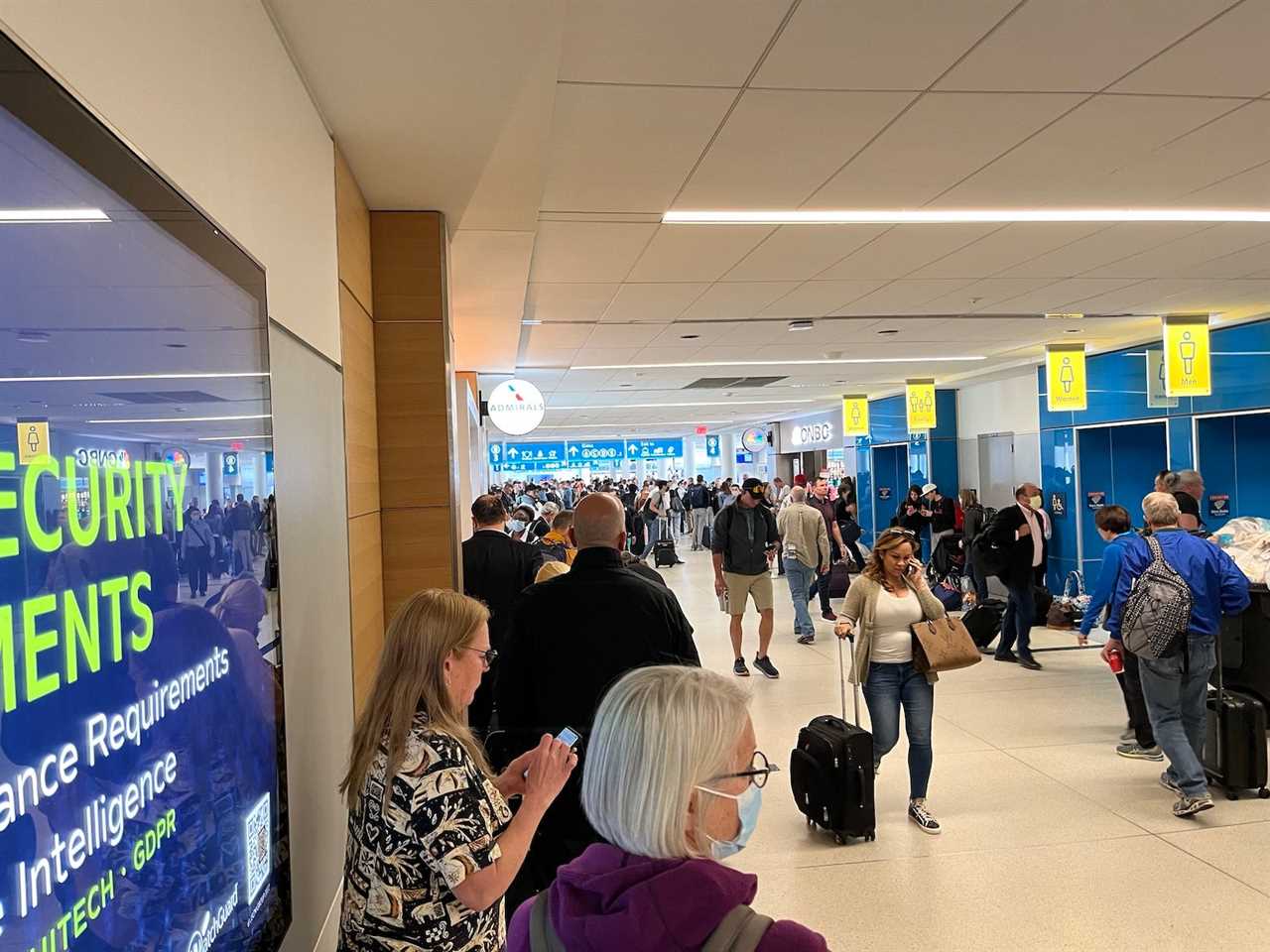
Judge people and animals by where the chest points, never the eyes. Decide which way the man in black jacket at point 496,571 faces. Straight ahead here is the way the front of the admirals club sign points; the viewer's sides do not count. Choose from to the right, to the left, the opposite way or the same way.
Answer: the opposite way

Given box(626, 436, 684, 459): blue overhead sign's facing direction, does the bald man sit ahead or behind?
ahead

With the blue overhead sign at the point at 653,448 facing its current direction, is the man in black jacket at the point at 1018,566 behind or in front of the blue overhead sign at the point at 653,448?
in front

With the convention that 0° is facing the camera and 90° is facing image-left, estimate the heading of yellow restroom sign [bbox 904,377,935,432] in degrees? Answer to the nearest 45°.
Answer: approximately 0°

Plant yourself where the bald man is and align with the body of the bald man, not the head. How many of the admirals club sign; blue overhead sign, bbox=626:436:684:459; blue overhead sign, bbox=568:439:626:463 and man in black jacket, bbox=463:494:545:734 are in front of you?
4

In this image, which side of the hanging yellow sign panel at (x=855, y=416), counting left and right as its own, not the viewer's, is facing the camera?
front

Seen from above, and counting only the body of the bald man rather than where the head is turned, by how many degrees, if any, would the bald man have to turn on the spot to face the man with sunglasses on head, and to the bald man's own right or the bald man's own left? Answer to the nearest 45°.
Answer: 0° — they already face them

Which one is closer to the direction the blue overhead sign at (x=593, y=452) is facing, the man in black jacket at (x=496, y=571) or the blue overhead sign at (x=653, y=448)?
the man in black jacket

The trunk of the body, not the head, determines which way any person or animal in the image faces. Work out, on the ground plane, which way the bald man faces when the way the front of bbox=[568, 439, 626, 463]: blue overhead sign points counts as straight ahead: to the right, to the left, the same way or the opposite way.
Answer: the opposite way

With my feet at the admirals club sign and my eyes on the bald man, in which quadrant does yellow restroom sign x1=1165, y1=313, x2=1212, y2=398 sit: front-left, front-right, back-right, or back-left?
front-left

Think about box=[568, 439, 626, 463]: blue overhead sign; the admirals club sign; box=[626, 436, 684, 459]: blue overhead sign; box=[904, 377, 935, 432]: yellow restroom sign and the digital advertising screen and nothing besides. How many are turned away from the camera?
0

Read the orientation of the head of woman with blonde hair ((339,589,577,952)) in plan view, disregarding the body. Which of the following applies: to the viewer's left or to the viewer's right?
to the viewer's right

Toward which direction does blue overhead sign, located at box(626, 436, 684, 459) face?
toward the camera

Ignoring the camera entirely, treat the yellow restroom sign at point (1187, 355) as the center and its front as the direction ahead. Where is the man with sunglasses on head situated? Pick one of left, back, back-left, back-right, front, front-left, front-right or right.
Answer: front-right

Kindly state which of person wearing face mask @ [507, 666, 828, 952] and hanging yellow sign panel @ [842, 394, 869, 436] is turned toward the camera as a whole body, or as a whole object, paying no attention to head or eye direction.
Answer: the hanging yellow sign panel

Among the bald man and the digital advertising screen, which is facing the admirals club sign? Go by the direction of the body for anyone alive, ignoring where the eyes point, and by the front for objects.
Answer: the bald man

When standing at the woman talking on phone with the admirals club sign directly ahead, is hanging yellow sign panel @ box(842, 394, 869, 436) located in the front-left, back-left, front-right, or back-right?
front-right

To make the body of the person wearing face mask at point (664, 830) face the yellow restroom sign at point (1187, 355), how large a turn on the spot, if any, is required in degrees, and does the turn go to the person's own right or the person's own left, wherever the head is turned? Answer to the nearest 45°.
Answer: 0° — they already face it

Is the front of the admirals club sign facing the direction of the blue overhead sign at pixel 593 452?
no

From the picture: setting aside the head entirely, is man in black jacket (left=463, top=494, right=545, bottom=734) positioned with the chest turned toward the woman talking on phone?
no

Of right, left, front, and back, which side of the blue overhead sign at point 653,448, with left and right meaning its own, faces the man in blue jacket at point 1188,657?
front

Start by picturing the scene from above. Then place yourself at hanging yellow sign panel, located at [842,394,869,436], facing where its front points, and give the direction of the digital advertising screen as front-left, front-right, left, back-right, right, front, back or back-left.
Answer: front

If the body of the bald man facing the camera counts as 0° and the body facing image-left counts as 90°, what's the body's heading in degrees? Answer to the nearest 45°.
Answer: approximately 180°
